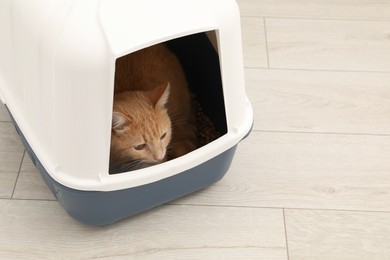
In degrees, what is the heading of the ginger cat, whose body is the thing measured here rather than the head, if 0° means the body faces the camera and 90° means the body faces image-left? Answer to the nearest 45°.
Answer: approximately 315°

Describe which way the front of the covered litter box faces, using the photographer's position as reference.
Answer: facing the viewer and to the right of the viewer
